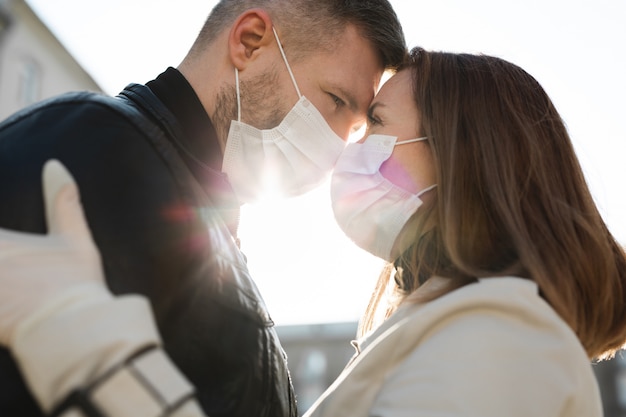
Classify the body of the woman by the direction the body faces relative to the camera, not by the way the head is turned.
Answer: to the viewer's left

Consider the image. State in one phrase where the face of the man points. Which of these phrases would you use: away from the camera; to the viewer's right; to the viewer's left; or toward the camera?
to the viewer's right

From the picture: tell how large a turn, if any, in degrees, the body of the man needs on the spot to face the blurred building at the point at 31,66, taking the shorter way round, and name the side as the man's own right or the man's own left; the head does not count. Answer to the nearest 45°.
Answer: approximately 90° to the man's own left

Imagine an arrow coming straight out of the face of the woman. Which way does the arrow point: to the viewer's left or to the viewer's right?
to the viewer's left

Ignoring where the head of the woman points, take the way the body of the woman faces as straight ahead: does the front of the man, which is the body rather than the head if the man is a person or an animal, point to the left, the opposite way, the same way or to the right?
the opposite way

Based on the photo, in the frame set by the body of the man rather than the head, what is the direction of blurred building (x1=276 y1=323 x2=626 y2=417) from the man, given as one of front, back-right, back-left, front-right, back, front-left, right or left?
left

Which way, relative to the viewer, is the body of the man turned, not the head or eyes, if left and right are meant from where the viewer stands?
facing to the right of the viewer

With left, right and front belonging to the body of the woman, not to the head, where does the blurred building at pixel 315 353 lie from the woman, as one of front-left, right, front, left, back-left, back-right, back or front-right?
right

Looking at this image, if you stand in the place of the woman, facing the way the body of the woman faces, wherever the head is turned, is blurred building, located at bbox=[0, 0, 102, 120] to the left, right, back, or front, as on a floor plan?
right
